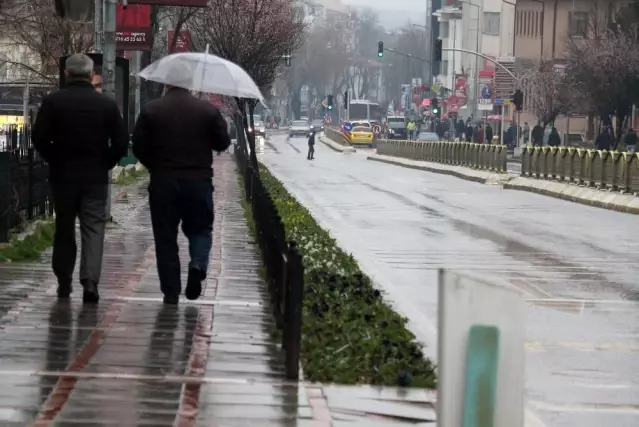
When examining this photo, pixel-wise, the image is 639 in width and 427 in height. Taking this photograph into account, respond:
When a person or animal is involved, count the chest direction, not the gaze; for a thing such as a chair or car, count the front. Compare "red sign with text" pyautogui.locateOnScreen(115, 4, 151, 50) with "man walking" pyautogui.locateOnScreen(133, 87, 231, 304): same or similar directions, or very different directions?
very different directions

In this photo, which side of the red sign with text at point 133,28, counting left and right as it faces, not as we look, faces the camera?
front

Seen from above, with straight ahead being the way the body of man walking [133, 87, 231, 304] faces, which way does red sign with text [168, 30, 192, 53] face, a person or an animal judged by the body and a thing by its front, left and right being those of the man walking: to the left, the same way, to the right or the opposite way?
the opposite way

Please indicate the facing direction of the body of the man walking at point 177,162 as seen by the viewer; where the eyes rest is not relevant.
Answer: away from the camera

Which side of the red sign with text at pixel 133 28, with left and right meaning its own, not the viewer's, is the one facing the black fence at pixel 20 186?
front

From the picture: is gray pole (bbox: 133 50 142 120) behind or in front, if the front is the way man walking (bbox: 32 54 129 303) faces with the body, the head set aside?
in front

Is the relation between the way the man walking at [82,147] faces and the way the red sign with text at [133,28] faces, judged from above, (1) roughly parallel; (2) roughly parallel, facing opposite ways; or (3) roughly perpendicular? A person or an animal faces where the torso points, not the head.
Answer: roughly parallel, facing opposite ways

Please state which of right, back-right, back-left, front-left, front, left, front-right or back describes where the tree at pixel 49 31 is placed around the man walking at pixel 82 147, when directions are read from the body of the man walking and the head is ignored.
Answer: front

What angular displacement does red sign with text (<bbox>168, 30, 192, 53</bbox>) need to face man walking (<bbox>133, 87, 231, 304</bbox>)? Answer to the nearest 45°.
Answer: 0° — it already faces them

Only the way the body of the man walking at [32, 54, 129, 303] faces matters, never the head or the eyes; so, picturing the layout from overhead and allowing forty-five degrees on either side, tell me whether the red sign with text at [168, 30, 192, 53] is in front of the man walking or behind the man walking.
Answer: in front

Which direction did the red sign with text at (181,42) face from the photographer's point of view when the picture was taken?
facing the viewer

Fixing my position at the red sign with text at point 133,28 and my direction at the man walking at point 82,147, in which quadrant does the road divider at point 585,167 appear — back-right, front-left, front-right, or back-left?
back-left

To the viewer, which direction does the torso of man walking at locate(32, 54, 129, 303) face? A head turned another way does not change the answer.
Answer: away from the camera

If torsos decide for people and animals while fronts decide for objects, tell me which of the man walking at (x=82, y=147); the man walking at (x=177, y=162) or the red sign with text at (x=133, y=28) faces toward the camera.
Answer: the red sign with text
